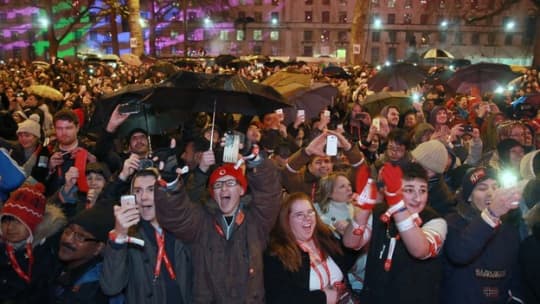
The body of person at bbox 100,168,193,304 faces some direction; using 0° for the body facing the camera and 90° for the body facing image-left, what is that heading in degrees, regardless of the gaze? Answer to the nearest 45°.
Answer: approximately 0°

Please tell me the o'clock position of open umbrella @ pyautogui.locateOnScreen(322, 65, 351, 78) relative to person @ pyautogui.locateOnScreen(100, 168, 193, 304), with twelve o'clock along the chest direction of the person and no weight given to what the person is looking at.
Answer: The open umbrella is roughly at 7 o'clock from the person.

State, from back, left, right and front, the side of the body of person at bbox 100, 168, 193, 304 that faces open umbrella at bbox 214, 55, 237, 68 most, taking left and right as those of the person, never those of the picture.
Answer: back

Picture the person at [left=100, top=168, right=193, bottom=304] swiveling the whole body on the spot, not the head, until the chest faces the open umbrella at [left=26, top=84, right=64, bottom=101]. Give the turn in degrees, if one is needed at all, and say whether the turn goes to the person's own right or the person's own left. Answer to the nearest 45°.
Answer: approximately 180°
